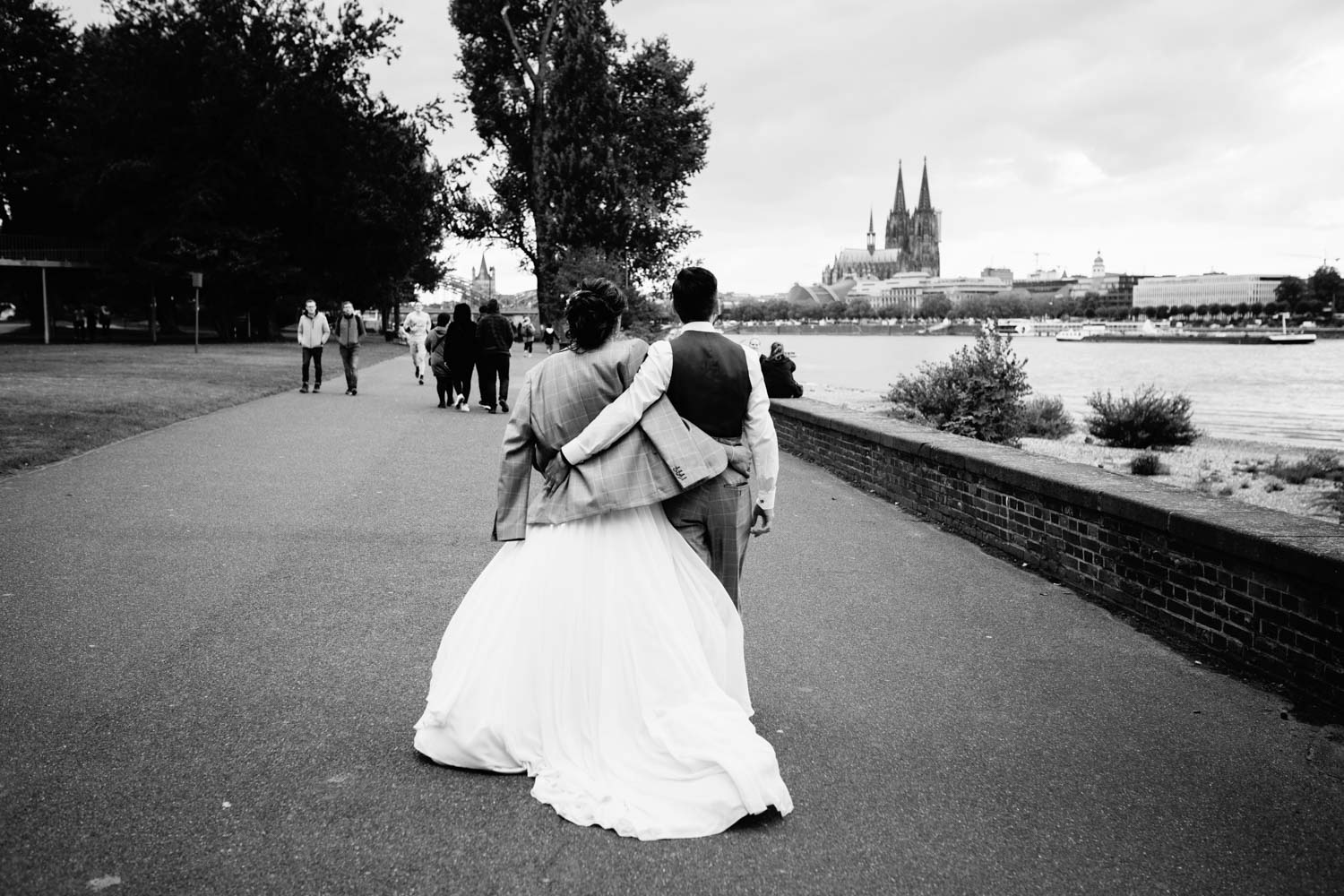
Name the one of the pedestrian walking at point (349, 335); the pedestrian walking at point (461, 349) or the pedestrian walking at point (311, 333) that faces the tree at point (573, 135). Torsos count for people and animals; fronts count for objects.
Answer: the pedestrian walking at point (461, 349)

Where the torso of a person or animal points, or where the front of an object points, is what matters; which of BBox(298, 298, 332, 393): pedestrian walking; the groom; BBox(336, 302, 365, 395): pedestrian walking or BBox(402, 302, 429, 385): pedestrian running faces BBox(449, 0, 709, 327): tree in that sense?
the groom

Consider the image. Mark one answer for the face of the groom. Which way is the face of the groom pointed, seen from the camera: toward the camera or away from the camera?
away from the camera

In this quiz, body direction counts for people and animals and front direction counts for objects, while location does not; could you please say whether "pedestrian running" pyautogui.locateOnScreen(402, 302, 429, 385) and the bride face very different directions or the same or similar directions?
very different directions

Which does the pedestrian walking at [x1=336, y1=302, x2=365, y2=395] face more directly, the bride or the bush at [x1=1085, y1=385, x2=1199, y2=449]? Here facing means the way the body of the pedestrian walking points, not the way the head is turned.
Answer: the bride

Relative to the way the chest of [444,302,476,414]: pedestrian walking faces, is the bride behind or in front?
behind

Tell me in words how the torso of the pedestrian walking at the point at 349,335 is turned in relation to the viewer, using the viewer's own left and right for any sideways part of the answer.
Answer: facing the viewer

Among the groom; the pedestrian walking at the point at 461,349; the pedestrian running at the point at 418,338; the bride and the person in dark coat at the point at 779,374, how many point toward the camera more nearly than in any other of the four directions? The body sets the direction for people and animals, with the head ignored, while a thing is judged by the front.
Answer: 1

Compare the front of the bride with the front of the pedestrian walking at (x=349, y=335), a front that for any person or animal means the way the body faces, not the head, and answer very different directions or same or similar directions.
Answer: very different directions

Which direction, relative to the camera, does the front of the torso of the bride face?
away from the camera

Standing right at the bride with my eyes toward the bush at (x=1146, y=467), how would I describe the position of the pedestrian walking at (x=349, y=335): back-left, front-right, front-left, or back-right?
front-left

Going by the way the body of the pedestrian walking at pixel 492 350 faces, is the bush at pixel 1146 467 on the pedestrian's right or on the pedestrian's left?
on the pedestrian's right

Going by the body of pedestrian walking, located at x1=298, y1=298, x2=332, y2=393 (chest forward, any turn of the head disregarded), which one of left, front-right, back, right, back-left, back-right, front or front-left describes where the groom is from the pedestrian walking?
front

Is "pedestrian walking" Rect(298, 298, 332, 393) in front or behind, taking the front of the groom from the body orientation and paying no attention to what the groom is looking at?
in front

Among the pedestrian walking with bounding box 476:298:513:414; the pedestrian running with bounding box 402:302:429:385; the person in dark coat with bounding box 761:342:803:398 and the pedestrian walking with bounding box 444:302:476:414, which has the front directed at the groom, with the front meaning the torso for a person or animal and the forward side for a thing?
the pedestrian running with bounding box 402:302:429:385

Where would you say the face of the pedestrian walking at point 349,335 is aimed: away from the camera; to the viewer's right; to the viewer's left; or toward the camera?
toward the camera

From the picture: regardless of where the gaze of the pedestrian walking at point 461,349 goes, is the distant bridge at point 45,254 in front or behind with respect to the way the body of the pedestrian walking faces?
in front

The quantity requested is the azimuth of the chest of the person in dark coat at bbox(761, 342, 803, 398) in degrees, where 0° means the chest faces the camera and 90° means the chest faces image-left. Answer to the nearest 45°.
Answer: approximately 225°

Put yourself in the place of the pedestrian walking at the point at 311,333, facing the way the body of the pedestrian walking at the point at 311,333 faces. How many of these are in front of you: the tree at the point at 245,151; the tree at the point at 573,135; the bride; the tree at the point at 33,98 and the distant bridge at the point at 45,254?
1

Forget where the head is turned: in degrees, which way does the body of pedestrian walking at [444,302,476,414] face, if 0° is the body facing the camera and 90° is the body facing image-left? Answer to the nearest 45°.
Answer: approximately 180°

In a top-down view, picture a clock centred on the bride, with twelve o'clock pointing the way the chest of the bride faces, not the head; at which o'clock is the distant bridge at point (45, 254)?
The distant bridge is roughly at 11 o'clock from the bride.
